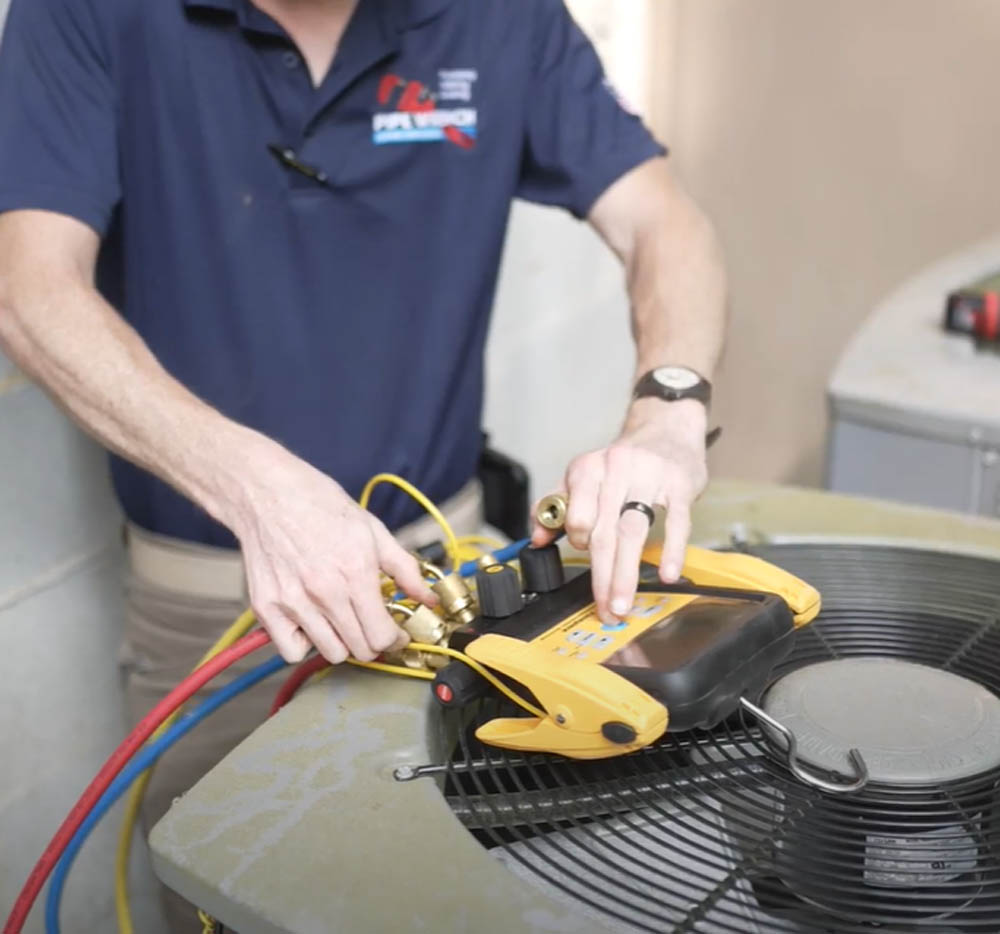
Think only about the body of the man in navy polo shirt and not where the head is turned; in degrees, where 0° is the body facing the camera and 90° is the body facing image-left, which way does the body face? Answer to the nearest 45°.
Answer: approximately 0°
